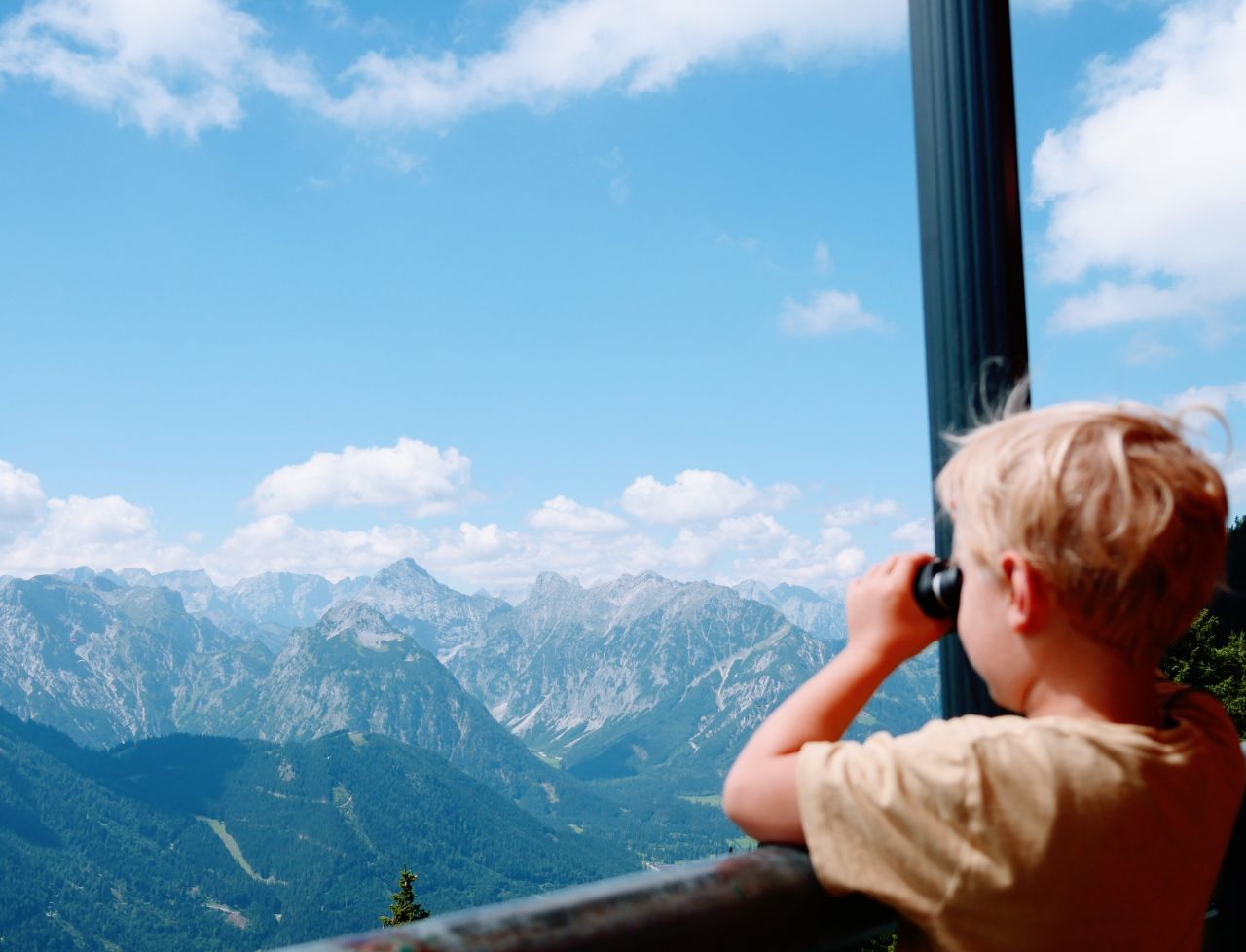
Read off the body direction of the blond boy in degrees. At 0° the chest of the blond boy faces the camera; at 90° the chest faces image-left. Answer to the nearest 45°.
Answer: approximately 135°

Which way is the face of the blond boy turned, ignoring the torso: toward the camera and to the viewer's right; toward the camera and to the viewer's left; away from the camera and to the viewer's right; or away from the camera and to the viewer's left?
away from the camera and to the viewer's left
